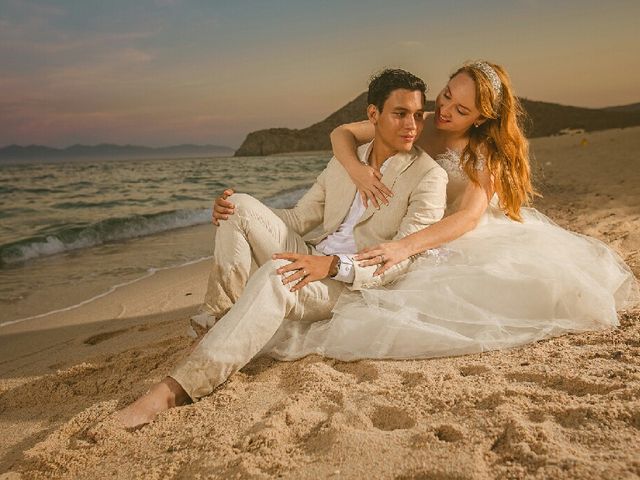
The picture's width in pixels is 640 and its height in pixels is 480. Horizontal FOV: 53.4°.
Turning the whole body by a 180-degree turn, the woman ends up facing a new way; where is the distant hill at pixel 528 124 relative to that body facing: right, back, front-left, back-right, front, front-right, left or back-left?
front-left

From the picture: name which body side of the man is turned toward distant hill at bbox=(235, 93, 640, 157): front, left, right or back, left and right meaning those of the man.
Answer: back

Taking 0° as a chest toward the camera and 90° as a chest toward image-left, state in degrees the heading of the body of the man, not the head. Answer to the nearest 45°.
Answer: approximately 45°

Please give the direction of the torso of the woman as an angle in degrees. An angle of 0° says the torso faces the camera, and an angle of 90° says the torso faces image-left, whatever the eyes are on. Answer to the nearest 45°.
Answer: approximately 45°
